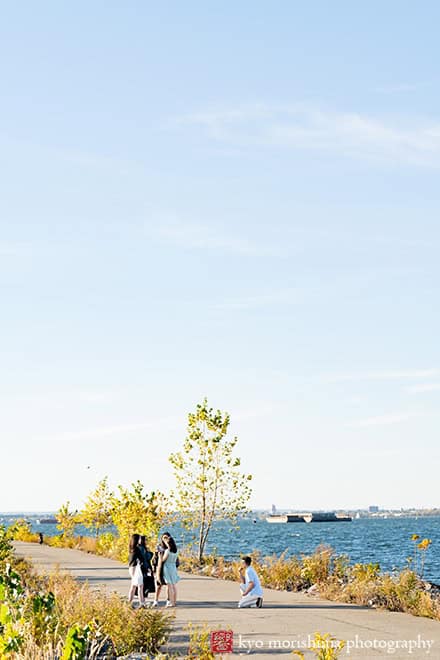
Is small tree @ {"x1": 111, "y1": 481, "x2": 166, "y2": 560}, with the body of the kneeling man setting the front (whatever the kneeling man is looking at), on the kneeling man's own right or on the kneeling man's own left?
on the kneeling man's own right

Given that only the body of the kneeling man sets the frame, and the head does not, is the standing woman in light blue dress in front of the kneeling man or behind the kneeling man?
in front

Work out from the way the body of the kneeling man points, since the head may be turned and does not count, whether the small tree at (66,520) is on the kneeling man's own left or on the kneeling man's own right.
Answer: on the kneeling man's own right

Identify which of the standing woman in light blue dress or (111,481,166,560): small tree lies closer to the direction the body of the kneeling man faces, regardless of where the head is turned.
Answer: the standing woman in light blue dress

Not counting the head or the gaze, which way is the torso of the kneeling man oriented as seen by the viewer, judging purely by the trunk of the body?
to the viewer's left
